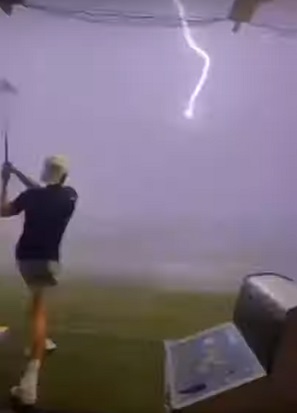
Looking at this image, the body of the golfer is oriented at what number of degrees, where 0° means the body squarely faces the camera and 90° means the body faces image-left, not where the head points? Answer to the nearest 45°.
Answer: approximately 135°

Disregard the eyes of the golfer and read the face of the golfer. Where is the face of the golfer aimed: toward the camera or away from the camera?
away from the camera
